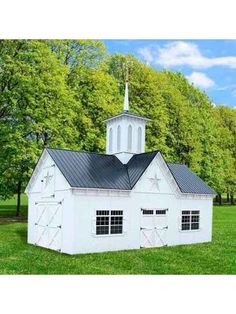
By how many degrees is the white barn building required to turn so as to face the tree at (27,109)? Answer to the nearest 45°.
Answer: approximately 180°

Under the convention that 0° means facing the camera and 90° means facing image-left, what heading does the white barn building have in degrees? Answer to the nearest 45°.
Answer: approximately 315°
